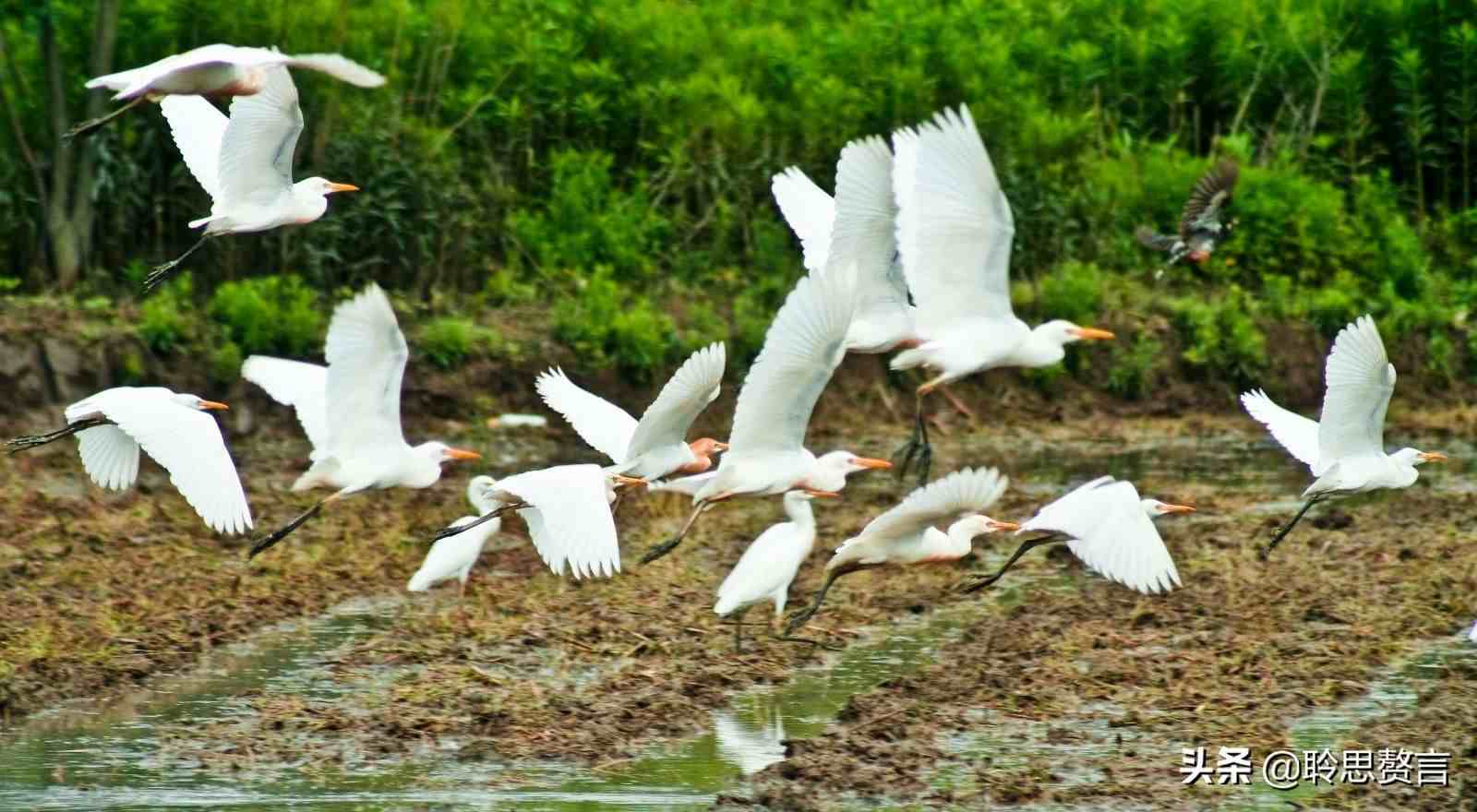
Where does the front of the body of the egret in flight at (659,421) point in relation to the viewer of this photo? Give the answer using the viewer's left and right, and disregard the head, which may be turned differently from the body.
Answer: facing to the right of the viewer

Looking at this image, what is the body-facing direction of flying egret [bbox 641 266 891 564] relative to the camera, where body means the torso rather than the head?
to the viewer's right

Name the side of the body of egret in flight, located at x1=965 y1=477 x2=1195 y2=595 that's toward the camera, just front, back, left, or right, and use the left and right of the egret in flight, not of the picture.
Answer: right

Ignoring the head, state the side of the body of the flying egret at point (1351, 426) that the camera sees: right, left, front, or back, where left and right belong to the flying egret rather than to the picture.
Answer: right

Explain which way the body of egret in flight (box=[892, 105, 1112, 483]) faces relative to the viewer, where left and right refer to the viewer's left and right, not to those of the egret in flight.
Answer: facing to the right of the viewer

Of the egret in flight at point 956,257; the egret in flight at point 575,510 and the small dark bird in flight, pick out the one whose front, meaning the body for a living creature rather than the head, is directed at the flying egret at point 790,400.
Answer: the egret in flight at point 575,510

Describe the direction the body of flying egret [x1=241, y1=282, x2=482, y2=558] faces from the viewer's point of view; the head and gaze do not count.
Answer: to the viewer's right

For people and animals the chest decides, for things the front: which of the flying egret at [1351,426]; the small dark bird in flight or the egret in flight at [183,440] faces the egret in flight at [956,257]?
the egret in flight at [183,440]

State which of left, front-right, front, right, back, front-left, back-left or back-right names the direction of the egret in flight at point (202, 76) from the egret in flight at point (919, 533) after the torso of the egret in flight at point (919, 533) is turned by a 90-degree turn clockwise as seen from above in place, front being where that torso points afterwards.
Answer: right

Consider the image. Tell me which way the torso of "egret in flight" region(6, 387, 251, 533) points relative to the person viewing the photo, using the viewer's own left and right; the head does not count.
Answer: facing to the right of the viewer

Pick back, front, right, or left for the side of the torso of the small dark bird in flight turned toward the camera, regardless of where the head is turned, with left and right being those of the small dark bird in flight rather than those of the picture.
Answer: right
